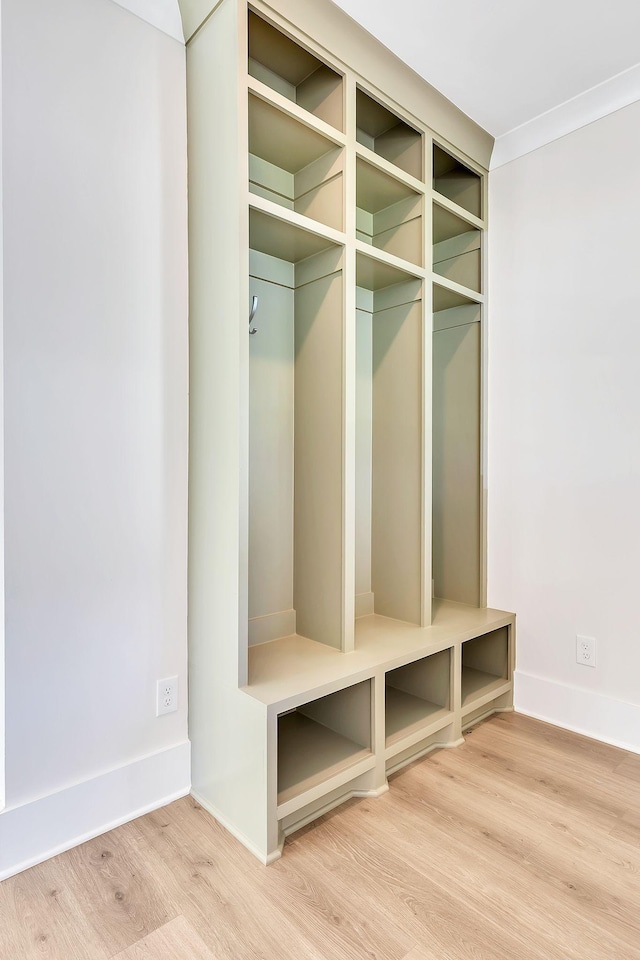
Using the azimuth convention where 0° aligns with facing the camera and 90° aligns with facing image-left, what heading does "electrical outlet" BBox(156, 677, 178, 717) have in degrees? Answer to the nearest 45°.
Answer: approximately 315°

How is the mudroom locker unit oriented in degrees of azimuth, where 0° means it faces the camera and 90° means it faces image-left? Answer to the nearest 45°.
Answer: approximately 315°

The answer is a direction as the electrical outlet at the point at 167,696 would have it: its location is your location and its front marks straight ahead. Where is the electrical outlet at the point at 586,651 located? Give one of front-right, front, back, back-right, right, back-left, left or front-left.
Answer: front-left

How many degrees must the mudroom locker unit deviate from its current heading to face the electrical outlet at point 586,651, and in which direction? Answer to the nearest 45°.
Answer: approximately 45° to its left

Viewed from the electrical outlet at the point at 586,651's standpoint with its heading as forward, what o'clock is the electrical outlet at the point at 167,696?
the electrical outlet at the point at 167,696 is roughly at 12 o'clock from the electrical outlet at the point at 586,651.
